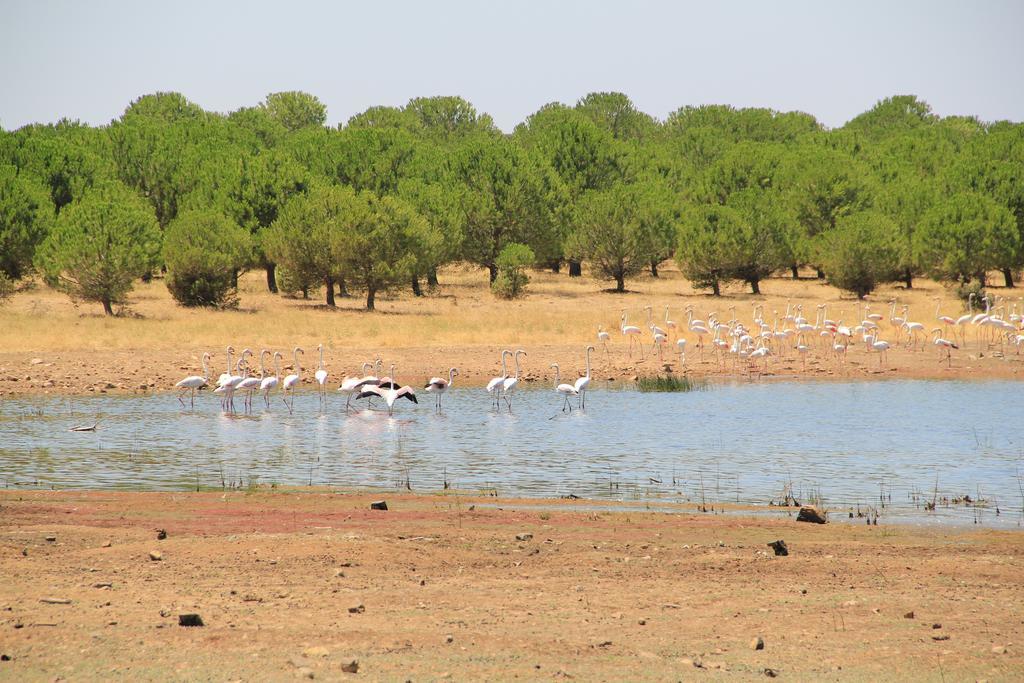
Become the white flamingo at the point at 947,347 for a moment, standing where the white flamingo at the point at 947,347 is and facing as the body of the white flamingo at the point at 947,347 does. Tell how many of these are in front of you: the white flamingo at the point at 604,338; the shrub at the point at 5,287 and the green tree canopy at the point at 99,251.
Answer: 3

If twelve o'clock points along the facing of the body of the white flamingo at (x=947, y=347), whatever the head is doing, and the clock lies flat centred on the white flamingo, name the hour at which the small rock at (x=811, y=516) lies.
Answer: The small rock is roughly at 9 o'clock from the white flamingo.

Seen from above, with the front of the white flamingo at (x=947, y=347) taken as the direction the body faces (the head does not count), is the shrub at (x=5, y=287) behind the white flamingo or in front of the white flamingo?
in front

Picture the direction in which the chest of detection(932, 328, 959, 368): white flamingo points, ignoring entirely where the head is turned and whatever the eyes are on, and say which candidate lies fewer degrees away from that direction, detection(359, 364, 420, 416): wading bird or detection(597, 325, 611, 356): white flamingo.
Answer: the white flamingo

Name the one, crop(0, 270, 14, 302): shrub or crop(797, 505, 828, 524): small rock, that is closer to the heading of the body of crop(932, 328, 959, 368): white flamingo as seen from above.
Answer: the shrub

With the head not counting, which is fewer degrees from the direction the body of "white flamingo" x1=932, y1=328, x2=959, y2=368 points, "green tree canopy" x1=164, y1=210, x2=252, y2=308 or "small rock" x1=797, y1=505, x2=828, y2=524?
the green tree canopy

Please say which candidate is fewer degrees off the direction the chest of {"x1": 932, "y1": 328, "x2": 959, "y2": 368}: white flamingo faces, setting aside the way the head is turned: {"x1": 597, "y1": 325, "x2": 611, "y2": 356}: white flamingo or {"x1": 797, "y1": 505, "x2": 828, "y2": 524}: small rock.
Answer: the white flamingo

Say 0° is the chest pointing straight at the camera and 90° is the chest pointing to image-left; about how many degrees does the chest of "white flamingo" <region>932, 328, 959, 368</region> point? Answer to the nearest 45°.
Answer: approximately 90°

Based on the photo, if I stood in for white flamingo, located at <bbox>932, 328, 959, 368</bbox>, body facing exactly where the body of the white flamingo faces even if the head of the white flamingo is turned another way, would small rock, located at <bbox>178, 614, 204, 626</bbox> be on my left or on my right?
on my left

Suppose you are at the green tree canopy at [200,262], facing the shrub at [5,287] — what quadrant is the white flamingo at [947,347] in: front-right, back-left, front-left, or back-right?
back-left

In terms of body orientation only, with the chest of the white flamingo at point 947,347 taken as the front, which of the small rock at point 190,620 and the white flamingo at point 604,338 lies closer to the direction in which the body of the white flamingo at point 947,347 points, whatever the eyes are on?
the white flamingo

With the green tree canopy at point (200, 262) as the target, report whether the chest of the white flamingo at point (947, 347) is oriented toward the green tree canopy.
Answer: yes

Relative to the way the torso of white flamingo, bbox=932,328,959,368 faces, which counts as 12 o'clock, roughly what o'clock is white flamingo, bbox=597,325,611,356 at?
white flamingo, bbox=597,325,611,356 is roughly at 12 o'clock from white flamingo, bbox=932,328,959,368.
